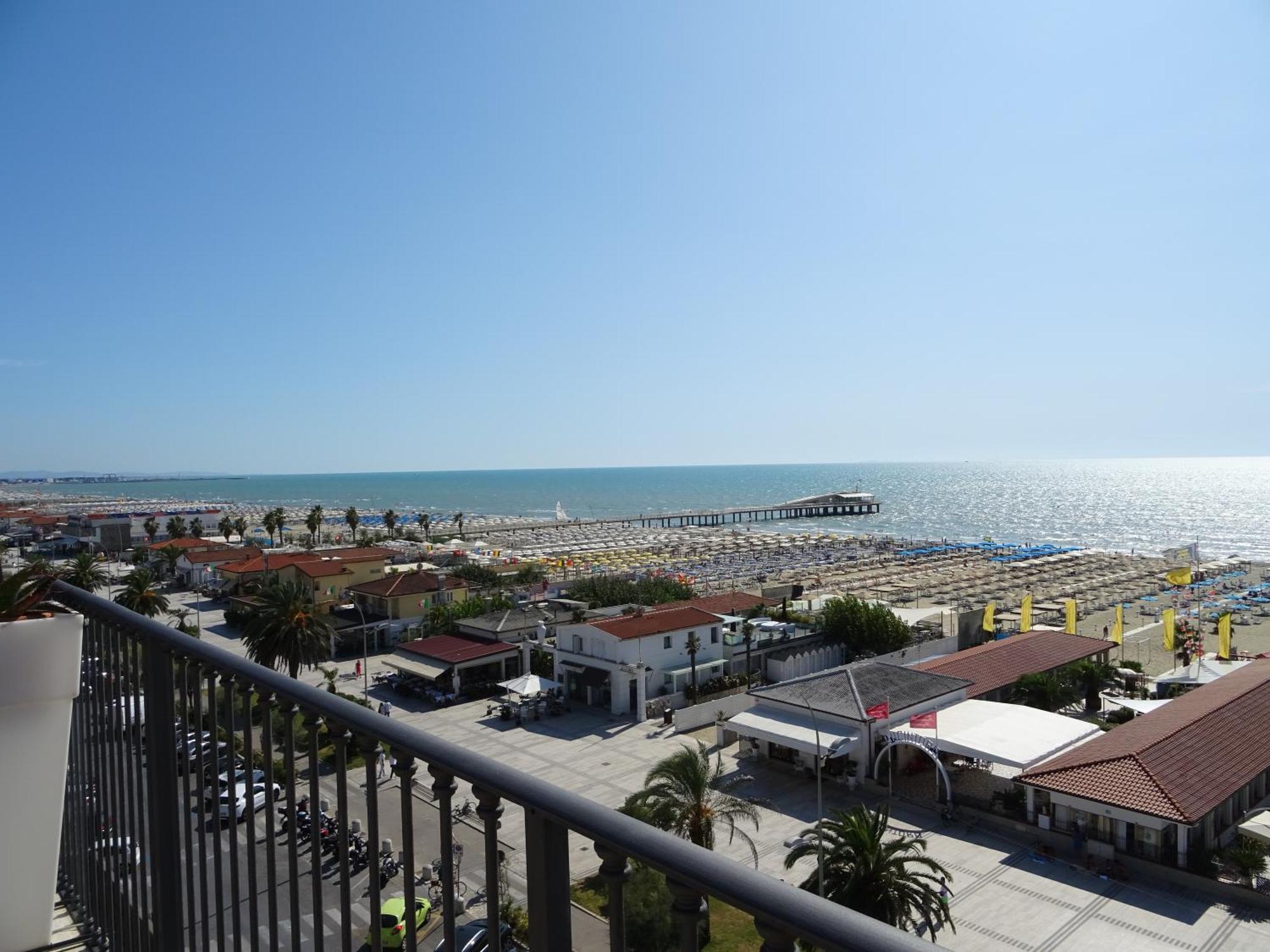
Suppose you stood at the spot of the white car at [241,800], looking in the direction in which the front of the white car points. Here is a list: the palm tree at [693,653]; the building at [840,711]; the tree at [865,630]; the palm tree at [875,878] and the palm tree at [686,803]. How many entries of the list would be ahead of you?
5

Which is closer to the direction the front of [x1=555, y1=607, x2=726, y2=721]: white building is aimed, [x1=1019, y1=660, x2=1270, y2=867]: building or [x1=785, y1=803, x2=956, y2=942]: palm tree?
the palm tree

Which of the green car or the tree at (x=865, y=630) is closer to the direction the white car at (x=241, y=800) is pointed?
the tree

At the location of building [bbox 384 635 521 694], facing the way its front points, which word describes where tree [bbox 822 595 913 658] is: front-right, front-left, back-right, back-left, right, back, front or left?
back-left

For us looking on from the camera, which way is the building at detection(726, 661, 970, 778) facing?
facing the viewer and to the left of the viewer

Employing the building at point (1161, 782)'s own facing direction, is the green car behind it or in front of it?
in front

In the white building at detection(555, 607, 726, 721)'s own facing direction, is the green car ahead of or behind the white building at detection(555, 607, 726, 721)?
ahead

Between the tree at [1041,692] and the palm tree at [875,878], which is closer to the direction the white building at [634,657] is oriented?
the palm tree

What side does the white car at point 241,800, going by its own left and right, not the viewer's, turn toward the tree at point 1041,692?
front
